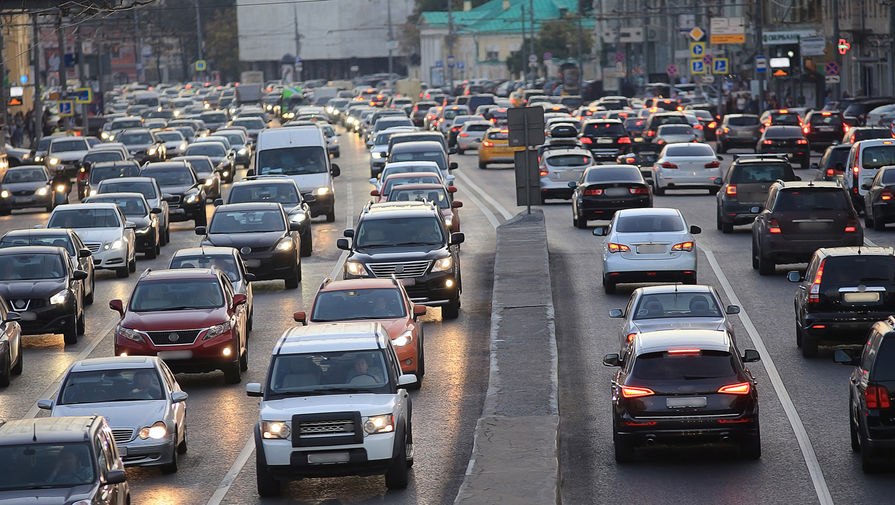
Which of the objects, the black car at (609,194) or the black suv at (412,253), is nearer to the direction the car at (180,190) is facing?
the black suv

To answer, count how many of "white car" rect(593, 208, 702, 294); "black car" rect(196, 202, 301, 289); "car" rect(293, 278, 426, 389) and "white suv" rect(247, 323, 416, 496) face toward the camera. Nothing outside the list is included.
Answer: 3

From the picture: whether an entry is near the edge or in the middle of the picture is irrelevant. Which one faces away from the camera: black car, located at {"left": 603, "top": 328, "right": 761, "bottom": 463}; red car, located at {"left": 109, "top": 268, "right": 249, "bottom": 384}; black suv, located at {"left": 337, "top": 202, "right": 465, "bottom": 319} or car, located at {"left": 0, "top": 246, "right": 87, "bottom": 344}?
the black car

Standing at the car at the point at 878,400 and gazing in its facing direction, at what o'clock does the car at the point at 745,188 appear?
the car at the point at 745,188 is roughly at 12 o'clock from the car at the point at 878,400.

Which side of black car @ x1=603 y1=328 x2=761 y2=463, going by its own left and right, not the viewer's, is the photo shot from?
back

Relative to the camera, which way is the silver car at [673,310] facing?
away from the camera

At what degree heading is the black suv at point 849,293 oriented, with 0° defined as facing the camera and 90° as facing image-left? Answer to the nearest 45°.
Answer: approximately 180°

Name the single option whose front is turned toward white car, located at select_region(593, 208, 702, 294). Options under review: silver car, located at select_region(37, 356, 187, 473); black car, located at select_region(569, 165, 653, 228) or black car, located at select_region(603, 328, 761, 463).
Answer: black car, located at select_region(603, 328, 761, 463)

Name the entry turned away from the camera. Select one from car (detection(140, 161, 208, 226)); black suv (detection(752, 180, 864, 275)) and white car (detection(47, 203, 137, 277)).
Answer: the black suv

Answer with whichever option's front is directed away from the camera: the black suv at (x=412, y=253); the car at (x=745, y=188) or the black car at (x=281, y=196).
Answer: the car

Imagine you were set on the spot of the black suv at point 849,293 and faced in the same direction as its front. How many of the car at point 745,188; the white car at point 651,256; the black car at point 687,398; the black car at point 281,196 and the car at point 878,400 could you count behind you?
2

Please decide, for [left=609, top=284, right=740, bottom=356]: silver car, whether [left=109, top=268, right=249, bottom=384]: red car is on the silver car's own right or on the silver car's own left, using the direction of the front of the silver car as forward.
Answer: on the silver car's own left

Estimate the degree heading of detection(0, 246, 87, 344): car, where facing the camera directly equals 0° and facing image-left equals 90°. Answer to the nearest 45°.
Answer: approximately 0°

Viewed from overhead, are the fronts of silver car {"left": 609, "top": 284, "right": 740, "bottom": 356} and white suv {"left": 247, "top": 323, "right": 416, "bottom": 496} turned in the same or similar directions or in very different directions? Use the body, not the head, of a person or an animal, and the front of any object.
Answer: very different directions

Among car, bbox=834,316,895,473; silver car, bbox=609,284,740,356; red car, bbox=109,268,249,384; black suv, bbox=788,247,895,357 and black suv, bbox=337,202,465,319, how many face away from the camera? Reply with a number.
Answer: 3

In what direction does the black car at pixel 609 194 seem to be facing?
away from the camera
